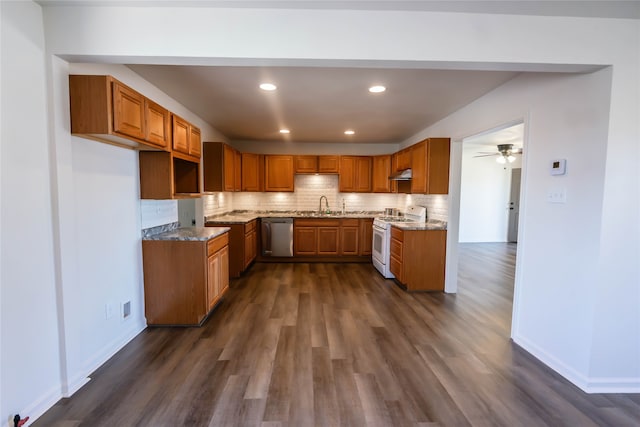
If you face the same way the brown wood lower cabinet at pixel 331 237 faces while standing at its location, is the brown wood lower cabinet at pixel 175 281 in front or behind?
in front

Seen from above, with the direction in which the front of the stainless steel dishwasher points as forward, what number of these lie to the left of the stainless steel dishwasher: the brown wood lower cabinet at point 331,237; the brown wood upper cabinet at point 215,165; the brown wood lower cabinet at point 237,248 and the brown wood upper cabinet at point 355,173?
2

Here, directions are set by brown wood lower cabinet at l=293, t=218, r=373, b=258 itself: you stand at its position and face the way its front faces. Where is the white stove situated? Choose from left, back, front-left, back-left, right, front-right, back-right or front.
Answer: front-left

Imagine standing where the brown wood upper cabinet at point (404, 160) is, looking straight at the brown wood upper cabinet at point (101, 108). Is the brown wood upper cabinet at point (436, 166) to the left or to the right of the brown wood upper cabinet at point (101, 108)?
left

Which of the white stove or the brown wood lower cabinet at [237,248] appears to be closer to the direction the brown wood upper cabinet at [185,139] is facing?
the white stove

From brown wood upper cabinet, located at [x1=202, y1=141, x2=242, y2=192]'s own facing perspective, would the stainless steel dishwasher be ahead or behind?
ahead

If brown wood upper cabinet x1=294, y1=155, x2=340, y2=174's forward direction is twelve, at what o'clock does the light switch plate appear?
The light switch plate is roughly at 11 o'clock from the brown wood upper cabinet.

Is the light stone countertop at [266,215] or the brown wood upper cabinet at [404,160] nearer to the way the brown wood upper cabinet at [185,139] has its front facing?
the brown wood upper cabinet

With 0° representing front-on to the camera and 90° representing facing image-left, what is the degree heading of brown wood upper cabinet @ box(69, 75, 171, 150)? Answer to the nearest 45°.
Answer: approximately 315°

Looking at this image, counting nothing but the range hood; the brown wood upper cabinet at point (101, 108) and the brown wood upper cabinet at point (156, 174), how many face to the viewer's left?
1

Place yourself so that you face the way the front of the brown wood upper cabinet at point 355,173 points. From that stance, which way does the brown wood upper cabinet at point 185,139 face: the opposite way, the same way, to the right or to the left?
to the left

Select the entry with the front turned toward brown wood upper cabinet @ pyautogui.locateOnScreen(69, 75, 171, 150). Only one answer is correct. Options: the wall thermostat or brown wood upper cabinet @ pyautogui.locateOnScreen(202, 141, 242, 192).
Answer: the wall thermostat

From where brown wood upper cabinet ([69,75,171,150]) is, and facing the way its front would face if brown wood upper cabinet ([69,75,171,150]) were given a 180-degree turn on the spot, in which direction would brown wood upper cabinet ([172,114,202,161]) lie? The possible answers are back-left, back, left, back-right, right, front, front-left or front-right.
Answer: right
